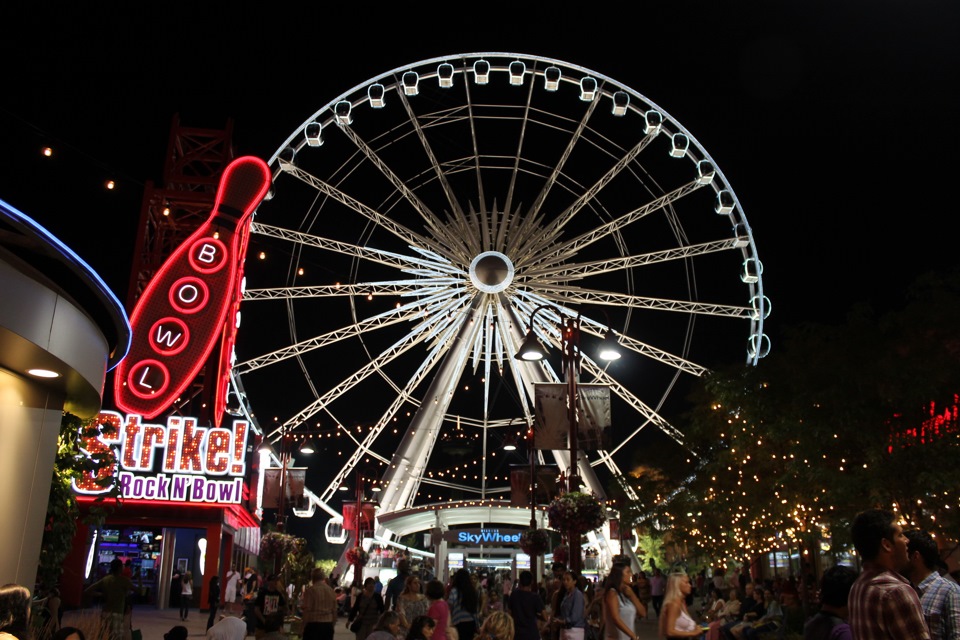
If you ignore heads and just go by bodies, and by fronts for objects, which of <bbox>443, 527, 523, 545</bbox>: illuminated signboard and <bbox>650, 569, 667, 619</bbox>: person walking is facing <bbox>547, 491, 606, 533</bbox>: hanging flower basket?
the illuminated signboard

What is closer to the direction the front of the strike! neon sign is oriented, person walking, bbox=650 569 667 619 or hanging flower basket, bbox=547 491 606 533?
the hanging flower basket

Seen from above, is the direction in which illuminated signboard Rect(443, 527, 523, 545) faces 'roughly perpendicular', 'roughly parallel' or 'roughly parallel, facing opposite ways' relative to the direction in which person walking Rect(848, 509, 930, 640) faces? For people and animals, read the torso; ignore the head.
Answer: roughly perpendicular

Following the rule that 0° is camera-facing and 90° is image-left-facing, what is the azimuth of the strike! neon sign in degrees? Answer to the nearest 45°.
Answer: approximately 0°

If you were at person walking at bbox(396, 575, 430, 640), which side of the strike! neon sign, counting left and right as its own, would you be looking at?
front

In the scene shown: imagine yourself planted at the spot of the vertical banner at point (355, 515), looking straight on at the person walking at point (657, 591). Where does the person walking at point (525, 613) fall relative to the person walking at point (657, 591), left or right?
right

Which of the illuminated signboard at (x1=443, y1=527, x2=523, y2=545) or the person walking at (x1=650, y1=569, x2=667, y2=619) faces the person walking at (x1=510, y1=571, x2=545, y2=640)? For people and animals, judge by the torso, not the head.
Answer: the illuminated signboard

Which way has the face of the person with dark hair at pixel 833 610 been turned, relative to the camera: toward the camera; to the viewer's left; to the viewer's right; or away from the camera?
away from the camera

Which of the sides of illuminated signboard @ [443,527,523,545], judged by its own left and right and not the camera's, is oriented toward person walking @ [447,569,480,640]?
front

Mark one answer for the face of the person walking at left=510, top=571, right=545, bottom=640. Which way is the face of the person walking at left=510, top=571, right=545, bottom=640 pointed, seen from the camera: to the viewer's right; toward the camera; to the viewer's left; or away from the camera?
away from the camera

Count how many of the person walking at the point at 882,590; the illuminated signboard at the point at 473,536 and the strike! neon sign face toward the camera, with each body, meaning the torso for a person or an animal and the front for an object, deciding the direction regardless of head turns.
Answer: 2

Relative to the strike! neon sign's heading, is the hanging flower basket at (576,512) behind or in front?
in front

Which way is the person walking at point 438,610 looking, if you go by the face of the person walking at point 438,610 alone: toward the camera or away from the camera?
away from the camera
